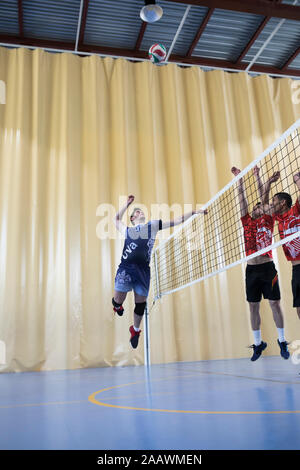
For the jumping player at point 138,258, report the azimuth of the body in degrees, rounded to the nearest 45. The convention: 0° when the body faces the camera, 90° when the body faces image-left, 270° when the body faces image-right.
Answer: approximately 315°

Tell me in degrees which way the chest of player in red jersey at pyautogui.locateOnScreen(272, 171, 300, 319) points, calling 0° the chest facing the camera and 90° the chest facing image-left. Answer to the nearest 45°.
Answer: approximately 45°
